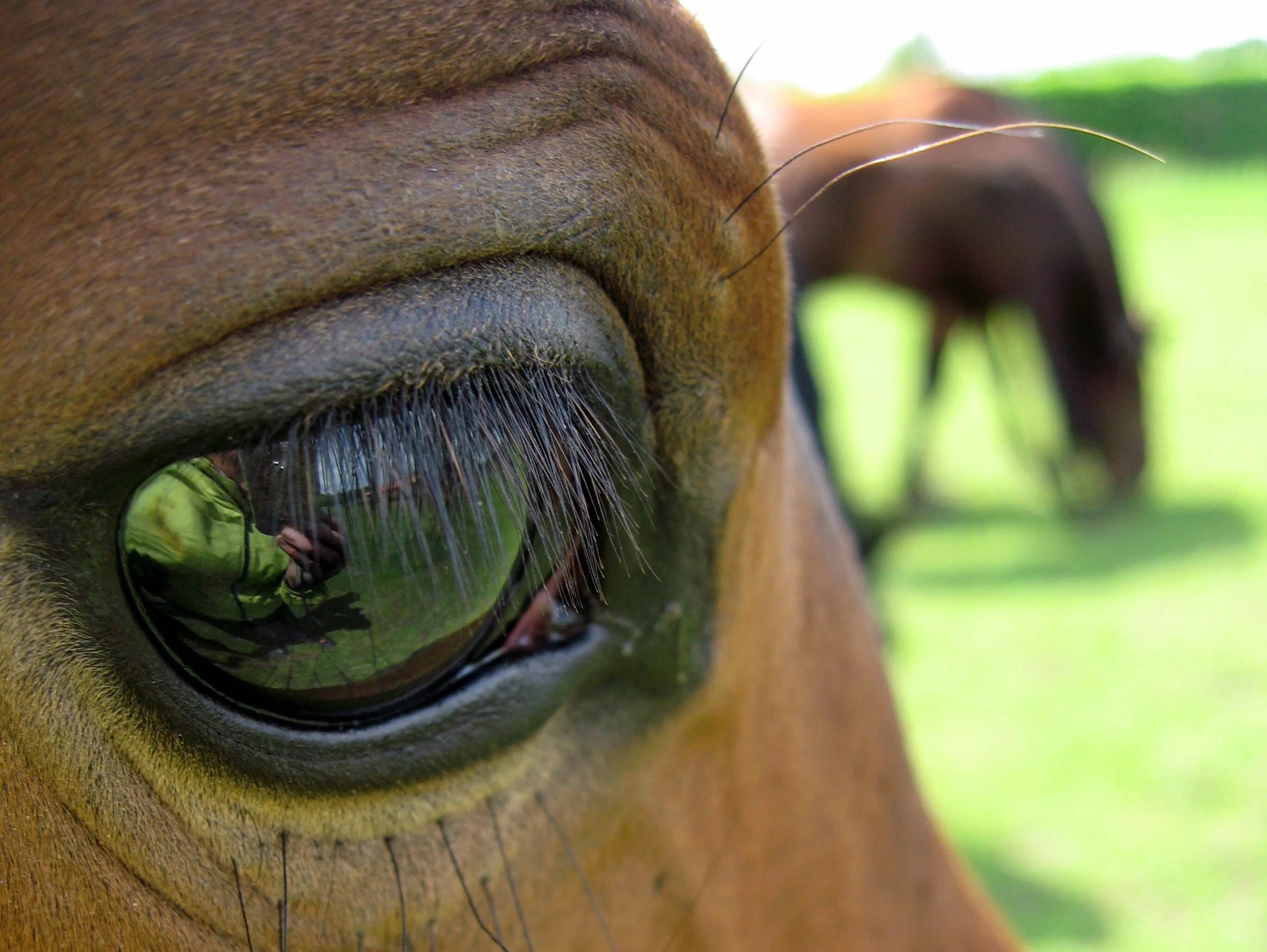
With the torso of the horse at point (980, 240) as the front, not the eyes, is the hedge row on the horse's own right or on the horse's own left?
on the horse's own left

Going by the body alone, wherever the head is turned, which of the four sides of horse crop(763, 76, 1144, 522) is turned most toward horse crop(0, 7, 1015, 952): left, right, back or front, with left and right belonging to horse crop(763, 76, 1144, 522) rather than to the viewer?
right

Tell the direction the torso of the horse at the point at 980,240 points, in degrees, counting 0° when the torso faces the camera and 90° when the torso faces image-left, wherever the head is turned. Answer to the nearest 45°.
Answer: approximately 270°
